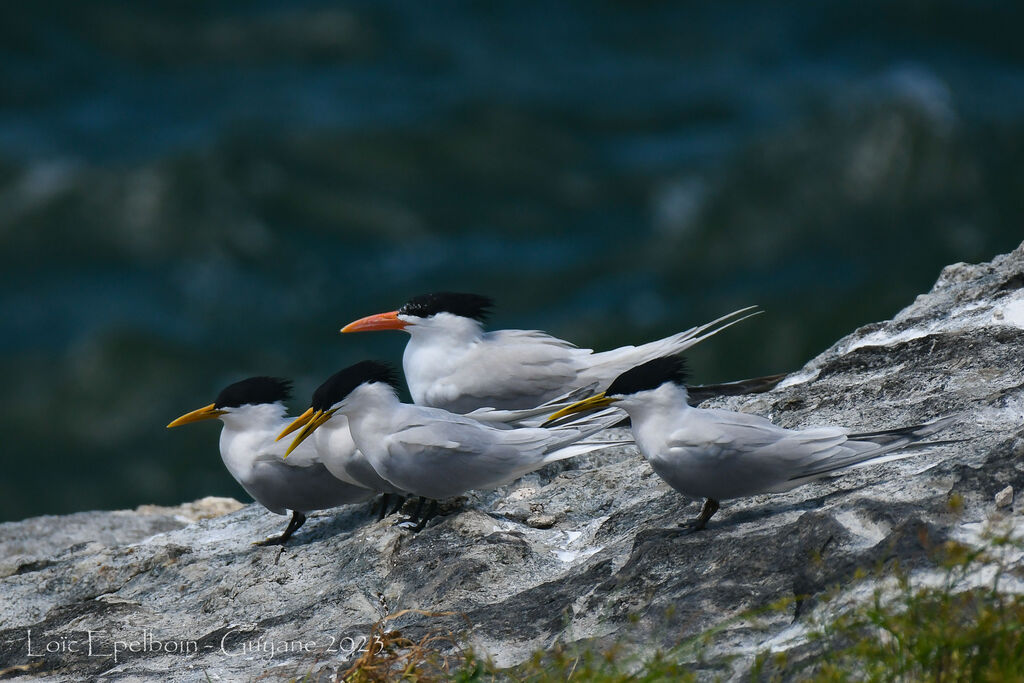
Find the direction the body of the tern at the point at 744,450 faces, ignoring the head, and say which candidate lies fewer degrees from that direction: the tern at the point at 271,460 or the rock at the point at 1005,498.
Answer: the tern

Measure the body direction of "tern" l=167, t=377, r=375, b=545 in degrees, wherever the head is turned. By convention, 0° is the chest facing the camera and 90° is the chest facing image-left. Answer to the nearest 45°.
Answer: approximately 90°

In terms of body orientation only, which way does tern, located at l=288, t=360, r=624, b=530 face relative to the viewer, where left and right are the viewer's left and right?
facing to the left of the viewer

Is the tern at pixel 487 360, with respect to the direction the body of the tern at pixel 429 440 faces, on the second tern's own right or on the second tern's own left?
on the second tern's own right

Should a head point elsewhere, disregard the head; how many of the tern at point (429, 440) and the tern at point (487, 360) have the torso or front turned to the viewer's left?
2

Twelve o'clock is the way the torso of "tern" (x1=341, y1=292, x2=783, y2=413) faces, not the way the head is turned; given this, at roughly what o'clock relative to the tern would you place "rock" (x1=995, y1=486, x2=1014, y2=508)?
The rock is roughly at 8 o'clock from the tern.

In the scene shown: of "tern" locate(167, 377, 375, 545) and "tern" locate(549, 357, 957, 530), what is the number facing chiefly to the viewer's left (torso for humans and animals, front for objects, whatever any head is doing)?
2

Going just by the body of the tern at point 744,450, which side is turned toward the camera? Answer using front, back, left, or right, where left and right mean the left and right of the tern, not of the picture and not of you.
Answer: left

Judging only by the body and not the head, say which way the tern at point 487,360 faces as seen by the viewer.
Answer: to the viewer's left
